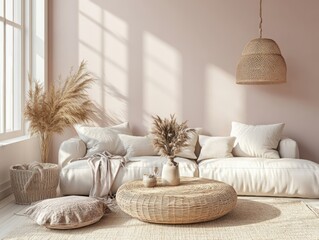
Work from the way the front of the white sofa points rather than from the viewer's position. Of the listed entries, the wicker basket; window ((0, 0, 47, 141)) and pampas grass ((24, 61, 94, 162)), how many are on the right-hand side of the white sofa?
3

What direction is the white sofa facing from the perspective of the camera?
toward the camera

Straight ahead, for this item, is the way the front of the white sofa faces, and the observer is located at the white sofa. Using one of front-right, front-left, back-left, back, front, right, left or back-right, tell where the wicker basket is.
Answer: right

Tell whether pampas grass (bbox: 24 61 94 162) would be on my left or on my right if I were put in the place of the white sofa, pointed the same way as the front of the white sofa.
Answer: on my right
